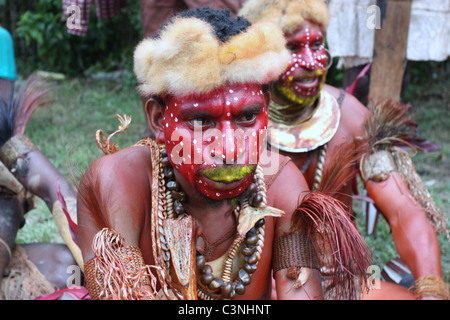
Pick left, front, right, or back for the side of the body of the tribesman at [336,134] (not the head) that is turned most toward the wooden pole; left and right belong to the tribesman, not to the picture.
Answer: back

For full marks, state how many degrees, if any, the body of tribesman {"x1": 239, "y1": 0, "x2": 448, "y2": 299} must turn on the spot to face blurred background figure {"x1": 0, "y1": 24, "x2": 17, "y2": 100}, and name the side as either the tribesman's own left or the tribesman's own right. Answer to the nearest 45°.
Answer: approximately 90° to the tribesman's own right

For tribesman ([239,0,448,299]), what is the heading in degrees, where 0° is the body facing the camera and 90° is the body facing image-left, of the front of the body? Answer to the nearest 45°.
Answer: approximately 0°

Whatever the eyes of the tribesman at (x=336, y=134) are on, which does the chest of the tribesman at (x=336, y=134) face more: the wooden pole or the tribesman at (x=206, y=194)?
the tribesman

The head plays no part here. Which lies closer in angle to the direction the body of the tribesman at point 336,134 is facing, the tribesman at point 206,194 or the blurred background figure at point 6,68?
the tribesman

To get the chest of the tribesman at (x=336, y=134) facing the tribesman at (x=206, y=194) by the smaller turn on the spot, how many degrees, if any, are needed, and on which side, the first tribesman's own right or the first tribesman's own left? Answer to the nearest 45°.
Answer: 0° — they already face them
